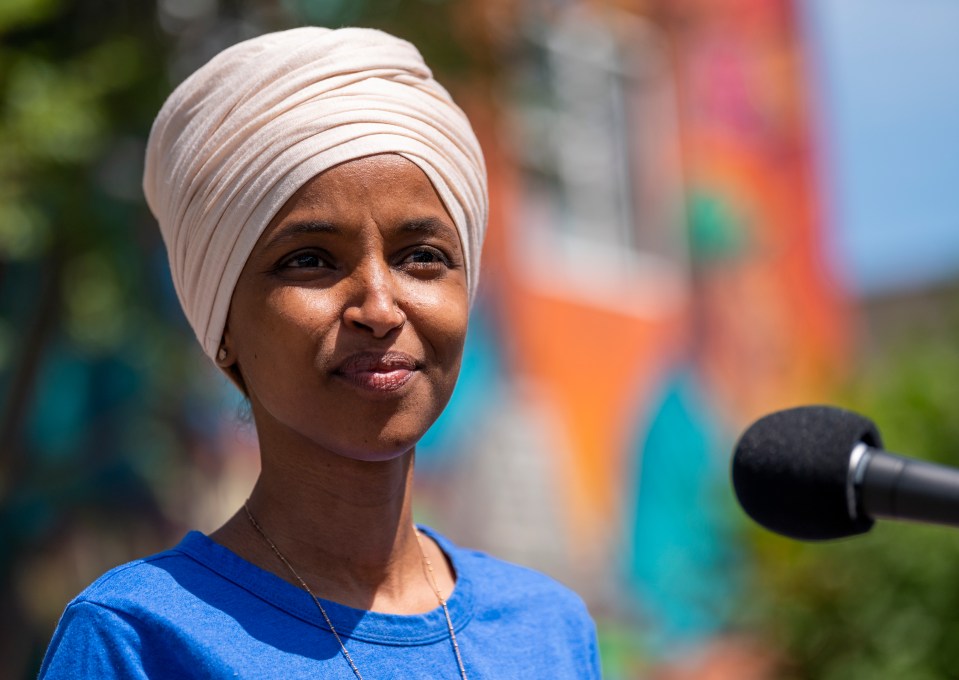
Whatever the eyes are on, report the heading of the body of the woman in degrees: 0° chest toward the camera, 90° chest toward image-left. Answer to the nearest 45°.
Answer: approximately 315°

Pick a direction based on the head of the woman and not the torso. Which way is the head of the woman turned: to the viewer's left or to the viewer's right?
to the viewer's right

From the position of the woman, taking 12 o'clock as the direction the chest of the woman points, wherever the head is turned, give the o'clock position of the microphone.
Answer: The microphone is roughly at 11 o'clock from the woman.
